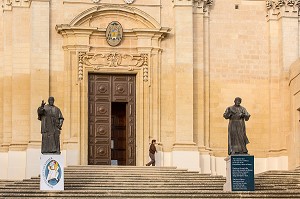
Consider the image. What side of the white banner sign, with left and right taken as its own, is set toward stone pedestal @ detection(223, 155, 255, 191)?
left

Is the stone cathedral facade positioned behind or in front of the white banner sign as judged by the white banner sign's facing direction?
behind

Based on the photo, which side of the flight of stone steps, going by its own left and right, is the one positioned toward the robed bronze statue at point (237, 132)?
left

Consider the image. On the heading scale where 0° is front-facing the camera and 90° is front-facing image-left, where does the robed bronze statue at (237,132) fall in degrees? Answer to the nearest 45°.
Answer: approximately 0°

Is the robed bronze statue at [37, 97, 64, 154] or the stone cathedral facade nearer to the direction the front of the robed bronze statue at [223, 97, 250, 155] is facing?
the robed bronze statue

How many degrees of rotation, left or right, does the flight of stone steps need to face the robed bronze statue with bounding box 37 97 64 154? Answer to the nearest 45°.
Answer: approximately 90° to its right

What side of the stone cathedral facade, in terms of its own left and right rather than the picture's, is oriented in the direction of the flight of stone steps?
front
